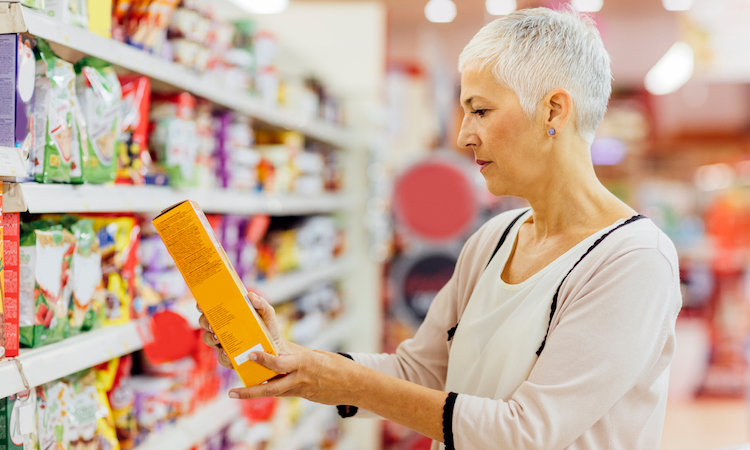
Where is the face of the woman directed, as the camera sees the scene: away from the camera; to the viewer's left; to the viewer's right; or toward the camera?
to the viewer's left

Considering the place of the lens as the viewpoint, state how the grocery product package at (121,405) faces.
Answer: facing the viewer and to the right of the viewer

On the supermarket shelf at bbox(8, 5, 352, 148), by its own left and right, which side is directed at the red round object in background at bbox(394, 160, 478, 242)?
left

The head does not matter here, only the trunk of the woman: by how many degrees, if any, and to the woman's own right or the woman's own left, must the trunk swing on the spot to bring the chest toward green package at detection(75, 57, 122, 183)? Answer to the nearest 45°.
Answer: approximately 45° to the woman's own right

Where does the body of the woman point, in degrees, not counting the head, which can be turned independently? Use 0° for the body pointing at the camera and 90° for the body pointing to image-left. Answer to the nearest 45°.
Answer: approximately 45°

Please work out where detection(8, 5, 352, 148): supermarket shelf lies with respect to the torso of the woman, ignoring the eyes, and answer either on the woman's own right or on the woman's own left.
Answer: on the woman's own right

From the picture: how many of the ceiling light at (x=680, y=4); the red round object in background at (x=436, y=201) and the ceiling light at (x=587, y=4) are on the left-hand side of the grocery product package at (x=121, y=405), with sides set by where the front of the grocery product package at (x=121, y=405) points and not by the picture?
3

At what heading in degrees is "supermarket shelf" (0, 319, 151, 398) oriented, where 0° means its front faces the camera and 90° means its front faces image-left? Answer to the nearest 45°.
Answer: approximately 315°

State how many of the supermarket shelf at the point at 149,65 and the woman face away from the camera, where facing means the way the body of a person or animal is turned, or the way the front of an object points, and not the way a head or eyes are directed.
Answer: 0

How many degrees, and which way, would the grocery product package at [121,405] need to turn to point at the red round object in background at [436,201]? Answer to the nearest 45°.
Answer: approximately 90° to its left

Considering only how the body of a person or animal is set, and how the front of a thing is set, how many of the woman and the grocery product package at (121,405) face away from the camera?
0
